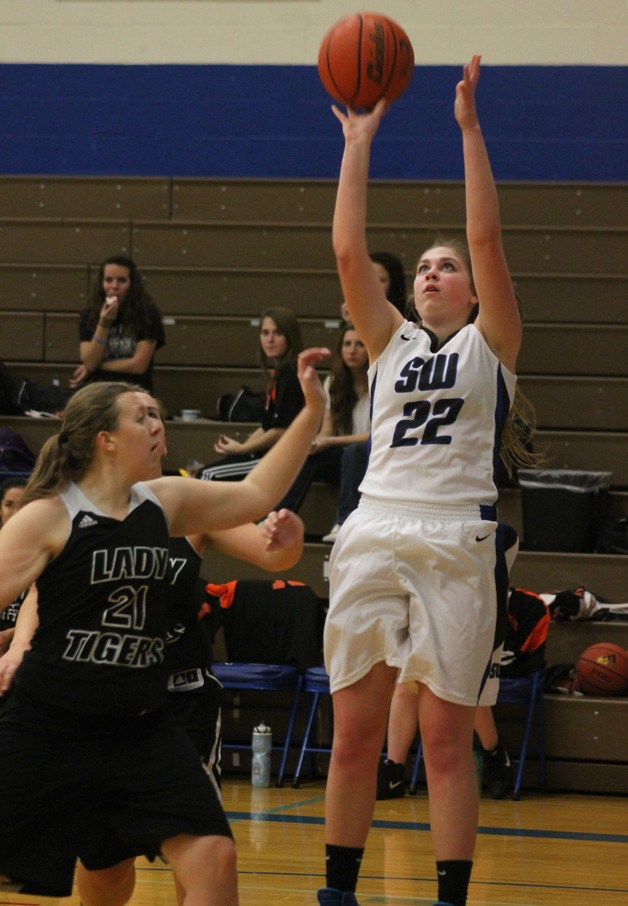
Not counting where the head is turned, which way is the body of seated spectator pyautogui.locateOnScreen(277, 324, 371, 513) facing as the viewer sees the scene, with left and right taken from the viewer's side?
facing the viewer and to the left of the viewer

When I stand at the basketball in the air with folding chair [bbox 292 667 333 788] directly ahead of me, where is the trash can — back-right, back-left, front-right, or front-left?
front-right

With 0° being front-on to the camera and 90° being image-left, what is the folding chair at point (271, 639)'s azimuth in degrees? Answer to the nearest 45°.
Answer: approximately 45°

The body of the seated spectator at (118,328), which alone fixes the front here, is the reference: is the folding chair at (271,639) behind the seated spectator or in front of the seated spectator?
in front

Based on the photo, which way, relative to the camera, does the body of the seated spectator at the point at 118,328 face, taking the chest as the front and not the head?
toward the camera

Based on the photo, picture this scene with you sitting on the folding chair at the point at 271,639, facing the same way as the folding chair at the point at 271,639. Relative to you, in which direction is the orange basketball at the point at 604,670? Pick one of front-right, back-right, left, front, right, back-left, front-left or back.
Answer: back-left

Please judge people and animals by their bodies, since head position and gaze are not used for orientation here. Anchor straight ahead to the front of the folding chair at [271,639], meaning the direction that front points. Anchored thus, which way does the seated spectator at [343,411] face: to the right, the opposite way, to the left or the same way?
the same way

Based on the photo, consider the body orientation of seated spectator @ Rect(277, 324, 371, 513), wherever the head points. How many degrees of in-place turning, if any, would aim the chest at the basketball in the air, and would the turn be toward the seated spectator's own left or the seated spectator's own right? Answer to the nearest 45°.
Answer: approximately 45° to the seated spectator's own left

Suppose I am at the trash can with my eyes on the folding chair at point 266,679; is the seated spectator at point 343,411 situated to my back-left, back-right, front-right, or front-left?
front-right

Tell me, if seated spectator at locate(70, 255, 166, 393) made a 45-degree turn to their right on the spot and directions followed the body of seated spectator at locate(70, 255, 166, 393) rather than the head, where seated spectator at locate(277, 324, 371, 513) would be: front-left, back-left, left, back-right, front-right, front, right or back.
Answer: left

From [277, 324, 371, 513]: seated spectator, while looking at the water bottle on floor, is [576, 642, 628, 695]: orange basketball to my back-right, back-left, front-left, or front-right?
front-left

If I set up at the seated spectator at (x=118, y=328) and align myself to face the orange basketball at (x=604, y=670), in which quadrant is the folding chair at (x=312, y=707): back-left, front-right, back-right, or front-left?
front-right

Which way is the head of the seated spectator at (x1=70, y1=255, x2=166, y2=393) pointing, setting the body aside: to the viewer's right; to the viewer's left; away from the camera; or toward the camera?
toward the camera

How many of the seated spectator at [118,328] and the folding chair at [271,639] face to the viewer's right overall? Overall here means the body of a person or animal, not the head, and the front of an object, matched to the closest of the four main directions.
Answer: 0

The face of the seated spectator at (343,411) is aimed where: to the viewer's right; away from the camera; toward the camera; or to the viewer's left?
toward the camera
